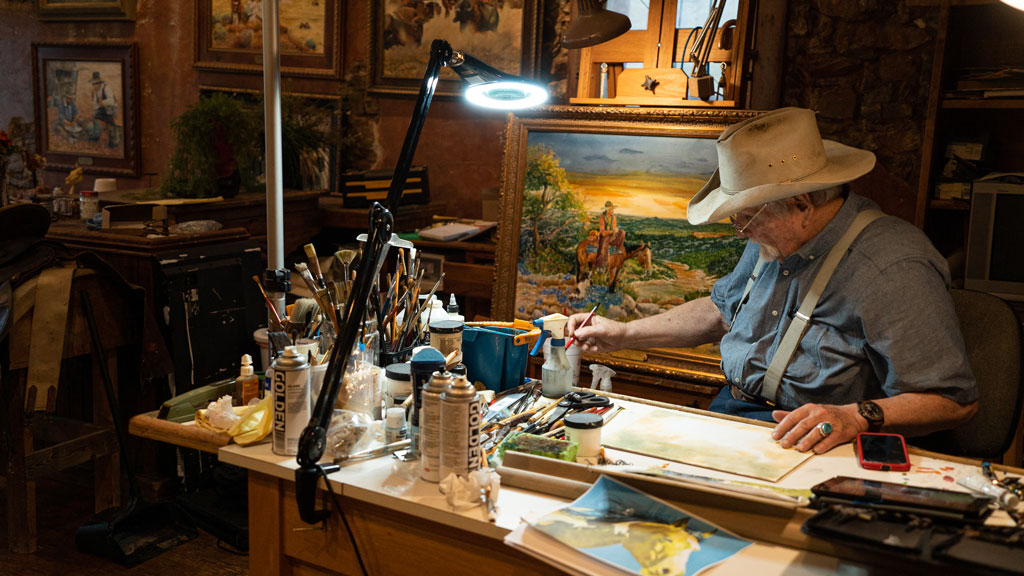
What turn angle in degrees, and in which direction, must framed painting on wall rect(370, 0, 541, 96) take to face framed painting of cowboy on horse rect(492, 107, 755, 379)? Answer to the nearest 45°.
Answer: approximately 45° to its left

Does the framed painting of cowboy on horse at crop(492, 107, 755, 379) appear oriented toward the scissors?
yes

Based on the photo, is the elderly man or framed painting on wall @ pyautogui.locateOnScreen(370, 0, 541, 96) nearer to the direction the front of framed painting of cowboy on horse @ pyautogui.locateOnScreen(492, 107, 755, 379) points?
the elderly man

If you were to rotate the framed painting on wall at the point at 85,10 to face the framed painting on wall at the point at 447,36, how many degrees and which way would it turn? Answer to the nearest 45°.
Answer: approximately 45° to its left

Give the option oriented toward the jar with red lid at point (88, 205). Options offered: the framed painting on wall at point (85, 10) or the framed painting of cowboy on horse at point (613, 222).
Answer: the framed painting on wall

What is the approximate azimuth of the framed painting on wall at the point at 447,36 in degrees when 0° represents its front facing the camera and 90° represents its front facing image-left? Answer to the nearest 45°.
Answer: approximately 0°

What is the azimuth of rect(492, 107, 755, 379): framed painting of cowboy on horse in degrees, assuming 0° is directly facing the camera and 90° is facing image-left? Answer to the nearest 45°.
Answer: approximately 0°

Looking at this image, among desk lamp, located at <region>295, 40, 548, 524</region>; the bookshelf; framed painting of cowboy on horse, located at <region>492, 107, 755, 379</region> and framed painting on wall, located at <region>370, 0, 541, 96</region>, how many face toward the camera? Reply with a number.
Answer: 3

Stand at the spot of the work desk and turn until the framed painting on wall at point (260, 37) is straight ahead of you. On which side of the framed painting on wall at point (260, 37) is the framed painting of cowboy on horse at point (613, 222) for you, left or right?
right
